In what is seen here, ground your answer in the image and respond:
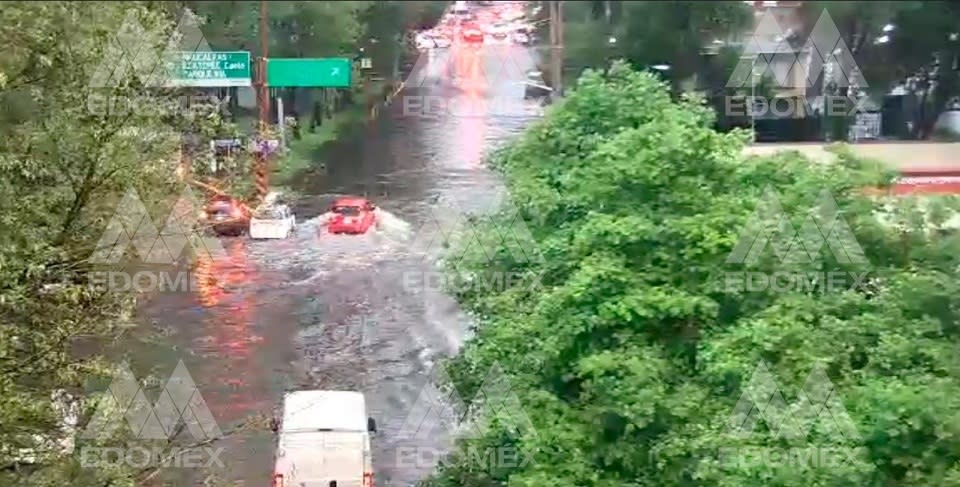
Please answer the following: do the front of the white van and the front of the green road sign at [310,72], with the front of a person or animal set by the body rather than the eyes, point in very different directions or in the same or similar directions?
very different directions

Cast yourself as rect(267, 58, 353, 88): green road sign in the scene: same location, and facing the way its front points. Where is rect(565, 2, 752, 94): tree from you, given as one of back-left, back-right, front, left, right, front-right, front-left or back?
left

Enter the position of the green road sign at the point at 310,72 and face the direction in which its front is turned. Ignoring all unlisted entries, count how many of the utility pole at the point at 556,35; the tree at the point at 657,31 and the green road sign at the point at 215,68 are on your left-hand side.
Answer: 2

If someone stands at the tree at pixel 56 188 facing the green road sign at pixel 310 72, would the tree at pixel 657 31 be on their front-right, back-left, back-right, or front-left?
front-right

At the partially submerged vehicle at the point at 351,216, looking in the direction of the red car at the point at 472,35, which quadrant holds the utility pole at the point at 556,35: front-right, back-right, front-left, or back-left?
front-right

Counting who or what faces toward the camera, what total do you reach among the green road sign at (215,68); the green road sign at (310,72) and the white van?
2

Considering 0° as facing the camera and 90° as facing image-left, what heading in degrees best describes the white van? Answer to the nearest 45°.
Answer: approximately 180°

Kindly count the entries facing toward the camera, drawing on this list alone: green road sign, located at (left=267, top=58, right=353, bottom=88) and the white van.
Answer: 1

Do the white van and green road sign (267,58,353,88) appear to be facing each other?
yes

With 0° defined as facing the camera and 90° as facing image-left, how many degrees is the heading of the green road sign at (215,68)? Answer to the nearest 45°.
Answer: approximately 0°

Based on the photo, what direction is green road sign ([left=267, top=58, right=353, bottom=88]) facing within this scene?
toward the camera
